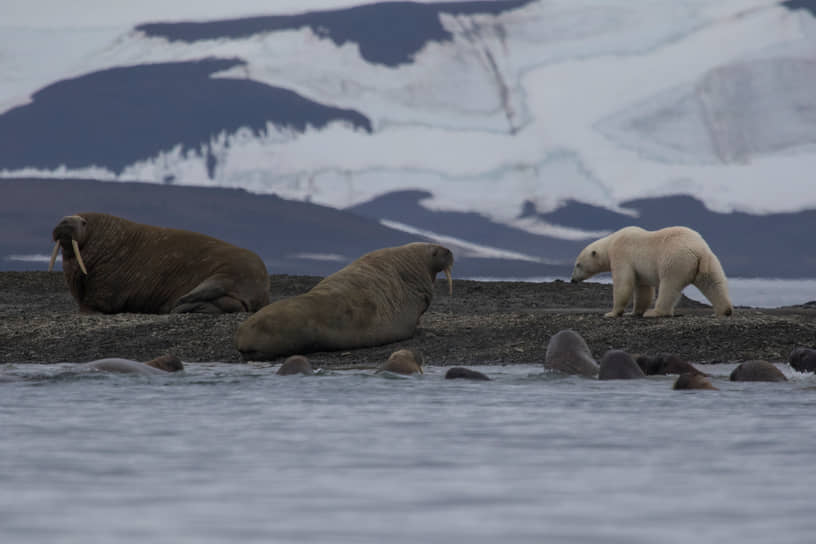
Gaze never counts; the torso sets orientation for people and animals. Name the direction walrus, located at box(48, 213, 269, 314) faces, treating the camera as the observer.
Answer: facing to the left of the viewer

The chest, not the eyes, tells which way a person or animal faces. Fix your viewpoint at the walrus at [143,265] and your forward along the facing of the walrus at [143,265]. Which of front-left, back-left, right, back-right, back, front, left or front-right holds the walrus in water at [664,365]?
back-left

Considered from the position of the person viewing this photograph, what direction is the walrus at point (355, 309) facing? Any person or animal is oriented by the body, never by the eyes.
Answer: facing away from the viewer and to the right of the viewer

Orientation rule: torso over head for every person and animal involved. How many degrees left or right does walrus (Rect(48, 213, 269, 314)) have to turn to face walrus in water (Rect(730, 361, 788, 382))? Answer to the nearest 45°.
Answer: approximately 135° to its left

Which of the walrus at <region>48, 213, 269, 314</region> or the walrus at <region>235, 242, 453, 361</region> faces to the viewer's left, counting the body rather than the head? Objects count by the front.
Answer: the walrus at <region>48, 213, 269, 314</region>

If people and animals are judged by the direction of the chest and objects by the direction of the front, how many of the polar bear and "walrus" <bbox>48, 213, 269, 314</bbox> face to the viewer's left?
2

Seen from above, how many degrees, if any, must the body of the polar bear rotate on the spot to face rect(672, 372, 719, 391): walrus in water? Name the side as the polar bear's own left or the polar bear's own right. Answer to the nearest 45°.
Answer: approximately 90° to the polar bear's own left

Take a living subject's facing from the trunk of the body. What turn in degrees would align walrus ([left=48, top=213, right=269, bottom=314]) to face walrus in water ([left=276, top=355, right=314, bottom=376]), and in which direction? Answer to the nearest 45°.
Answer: approximately 90° to its left

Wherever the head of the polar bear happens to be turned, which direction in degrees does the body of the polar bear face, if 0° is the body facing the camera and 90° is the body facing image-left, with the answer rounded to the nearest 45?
approximately 90°

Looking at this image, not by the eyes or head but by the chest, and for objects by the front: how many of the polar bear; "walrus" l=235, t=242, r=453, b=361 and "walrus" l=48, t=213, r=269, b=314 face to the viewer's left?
2

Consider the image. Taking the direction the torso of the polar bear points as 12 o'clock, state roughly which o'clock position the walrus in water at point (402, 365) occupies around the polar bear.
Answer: The walrus in water is roughly at 10 o'clock from the polar bear.

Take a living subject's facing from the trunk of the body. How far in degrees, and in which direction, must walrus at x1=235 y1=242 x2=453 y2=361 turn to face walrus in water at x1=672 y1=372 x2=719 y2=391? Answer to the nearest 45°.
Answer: approximately 90° to its right
